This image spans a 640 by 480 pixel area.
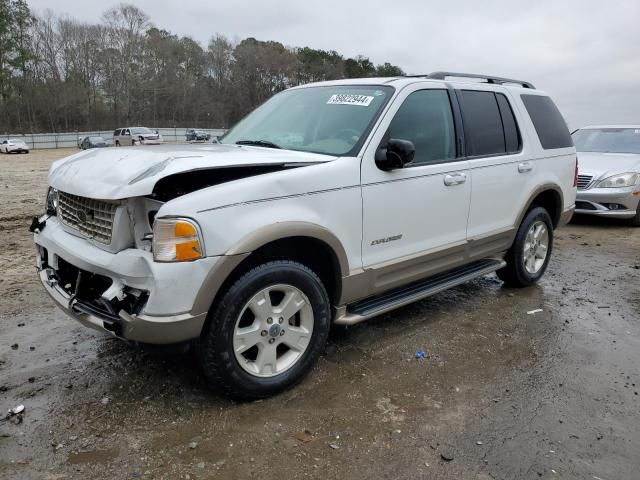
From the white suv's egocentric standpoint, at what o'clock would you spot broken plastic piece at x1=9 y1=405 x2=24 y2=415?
The broken plastic piece is roughly at 1 o'clock from the white suv.

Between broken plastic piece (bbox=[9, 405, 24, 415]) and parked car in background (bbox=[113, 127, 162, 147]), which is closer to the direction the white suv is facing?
the broken plastic piece

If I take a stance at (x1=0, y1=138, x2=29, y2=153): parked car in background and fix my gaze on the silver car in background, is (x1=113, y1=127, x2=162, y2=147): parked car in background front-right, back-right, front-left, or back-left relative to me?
front-left

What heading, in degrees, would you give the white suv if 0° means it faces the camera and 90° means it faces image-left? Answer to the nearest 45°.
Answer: approximately 45°

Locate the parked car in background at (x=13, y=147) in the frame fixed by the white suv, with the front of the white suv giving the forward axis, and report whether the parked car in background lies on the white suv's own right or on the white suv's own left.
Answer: on the white suv's own right

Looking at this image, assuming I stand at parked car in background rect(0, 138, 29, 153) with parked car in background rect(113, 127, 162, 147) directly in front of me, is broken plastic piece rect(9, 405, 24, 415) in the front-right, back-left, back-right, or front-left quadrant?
front-right

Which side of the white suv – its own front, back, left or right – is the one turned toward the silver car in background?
back

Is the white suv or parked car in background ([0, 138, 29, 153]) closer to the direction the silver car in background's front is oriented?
the white suv

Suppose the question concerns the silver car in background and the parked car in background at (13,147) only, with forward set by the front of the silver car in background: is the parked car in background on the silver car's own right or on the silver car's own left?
on the silver car's own right

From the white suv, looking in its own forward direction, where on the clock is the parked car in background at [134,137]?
The parked car in background is roughly at 4 o'clock from the white suv.

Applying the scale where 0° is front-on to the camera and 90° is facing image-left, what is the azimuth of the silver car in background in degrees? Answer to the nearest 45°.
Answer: approximately 45°

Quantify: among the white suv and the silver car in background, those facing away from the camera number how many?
0
